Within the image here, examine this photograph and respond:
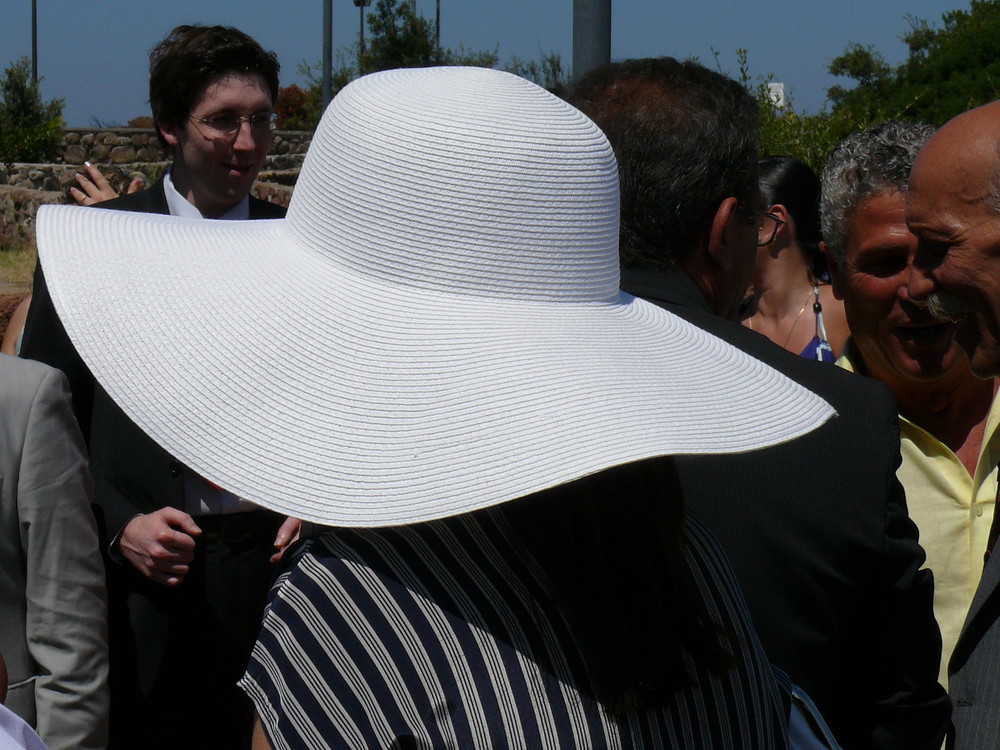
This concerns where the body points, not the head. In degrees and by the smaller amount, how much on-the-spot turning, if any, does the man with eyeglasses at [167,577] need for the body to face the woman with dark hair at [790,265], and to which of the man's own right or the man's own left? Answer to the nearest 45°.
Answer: approximately 90° to the man's own left

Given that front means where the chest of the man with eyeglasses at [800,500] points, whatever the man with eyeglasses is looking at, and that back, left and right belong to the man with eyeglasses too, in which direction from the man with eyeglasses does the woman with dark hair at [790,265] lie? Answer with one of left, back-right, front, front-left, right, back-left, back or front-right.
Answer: front-left

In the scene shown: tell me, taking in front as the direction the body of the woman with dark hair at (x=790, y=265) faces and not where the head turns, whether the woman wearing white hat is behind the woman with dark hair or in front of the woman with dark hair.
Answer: in front

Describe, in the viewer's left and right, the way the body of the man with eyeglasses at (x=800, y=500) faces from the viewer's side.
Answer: facing away from the viewer and to the right of the viewer

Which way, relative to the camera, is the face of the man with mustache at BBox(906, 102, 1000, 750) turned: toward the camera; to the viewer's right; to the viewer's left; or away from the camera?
to the viewer's left

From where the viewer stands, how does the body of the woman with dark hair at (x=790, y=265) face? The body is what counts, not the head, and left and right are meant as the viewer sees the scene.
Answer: facing the viewer and to the left of the viewer

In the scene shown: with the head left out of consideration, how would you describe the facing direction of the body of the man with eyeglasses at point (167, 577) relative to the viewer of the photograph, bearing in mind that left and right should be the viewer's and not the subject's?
facing the viewer and to the right of the viewer

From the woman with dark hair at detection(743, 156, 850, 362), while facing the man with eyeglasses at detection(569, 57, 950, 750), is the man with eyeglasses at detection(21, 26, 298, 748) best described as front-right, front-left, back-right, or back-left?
front-right

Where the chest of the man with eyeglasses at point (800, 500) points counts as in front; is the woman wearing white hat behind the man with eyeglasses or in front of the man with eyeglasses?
behind

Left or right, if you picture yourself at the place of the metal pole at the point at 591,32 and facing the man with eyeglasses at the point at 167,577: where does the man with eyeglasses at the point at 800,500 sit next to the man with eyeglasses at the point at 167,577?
left

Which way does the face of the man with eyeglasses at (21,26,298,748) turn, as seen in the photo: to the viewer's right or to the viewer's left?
to the viewer's right

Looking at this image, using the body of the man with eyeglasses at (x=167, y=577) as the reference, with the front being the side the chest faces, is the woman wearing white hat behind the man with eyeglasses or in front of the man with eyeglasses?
in front
